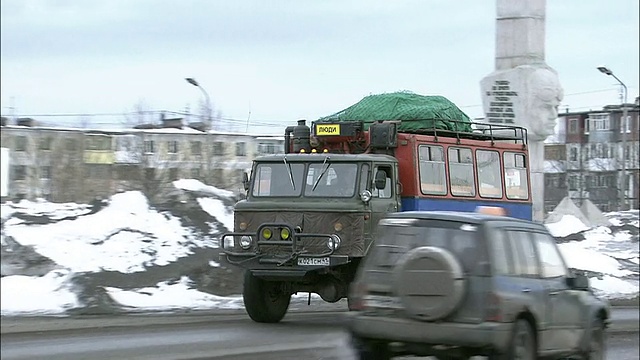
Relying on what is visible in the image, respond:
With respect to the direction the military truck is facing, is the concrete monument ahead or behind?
behind

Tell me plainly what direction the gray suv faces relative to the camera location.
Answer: facing away from the viewer and to the right of the viewer

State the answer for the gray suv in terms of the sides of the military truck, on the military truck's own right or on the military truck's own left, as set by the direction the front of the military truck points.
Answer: on the military truck's own left

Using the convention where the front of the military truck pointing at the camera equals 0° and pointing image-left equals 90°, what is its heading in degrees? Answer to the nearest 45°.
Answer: approximately 45°

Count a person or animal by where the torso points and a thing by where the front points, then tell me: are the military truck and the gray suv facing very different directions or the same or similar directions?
very different directions

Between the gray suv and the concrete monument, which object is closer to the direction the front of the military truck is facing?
the gray suv
